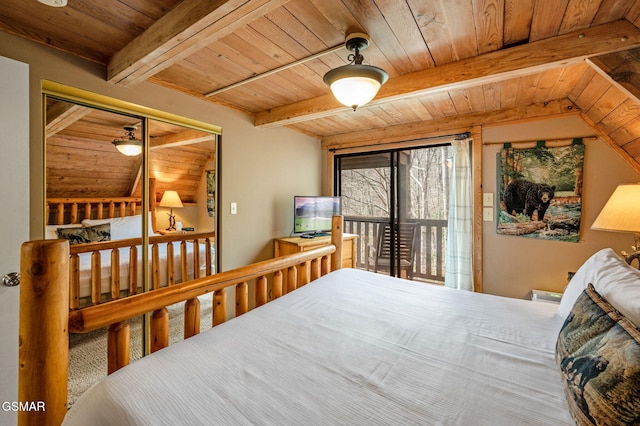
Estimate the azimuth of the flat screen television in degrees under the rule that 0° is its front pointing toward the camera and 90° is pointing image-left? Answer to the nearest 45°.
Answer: approximately 315°

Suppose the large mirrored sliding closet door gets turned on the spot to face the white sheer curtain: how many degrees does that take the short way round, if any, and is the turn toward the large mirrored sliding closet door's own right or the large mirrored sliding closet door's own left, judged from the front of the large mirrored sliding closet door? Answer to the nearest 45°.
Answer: approximately 45° to the large mirrored sliding closet door's own left

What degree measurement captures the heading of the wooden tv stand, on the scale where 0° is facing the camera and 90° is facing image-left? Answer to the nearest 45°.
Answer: approximately 315°

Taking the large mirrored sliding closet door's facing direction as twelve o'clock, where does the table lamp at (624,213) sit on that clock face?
The table lamp is roughly at 12 o'clock from the large mirrored sliding closet door.

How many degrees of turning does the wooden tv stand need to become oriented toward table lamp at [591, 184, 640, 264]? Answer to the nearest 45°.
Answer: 0° — it already faces it

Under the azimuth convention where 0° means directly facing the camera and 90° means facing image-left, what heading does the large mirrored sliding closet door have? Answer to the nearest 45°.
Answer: approximately 315°

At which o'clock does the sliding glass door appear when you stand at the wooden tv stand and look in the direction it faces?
The sliding glass door is roughly at 10 o'clock from the wooden tv stand.

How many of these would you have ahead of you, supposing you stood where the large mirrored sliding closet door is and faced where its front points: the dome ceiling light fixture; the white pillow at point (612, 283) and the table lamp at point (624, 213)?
3

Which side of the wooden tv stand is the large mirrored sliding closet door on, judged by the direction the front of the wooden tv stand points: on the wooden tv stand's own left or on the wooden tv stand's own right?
on the wooden tv stand's own right

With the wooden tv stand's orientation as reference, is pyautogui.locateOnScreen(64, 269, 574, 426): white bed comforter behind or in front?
in front

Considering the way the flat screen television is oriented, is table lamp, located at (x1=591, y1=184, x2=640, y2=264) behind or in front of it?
in front

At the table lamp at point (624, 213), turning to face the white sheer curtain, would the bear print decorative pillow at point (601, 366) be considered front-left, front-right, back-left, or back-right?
back-left

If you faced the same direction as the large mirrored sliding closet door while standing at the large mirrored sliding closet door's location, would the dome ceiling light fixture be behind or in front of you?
in front

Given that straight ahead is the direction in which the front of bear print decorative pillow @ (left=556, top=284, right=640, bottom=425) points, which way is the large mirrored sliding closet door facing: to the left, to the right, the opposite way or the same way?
the opposite way

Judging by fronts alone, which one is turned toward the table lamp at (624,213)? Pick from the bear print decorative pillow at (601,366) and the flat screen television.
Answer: the flat screen television
